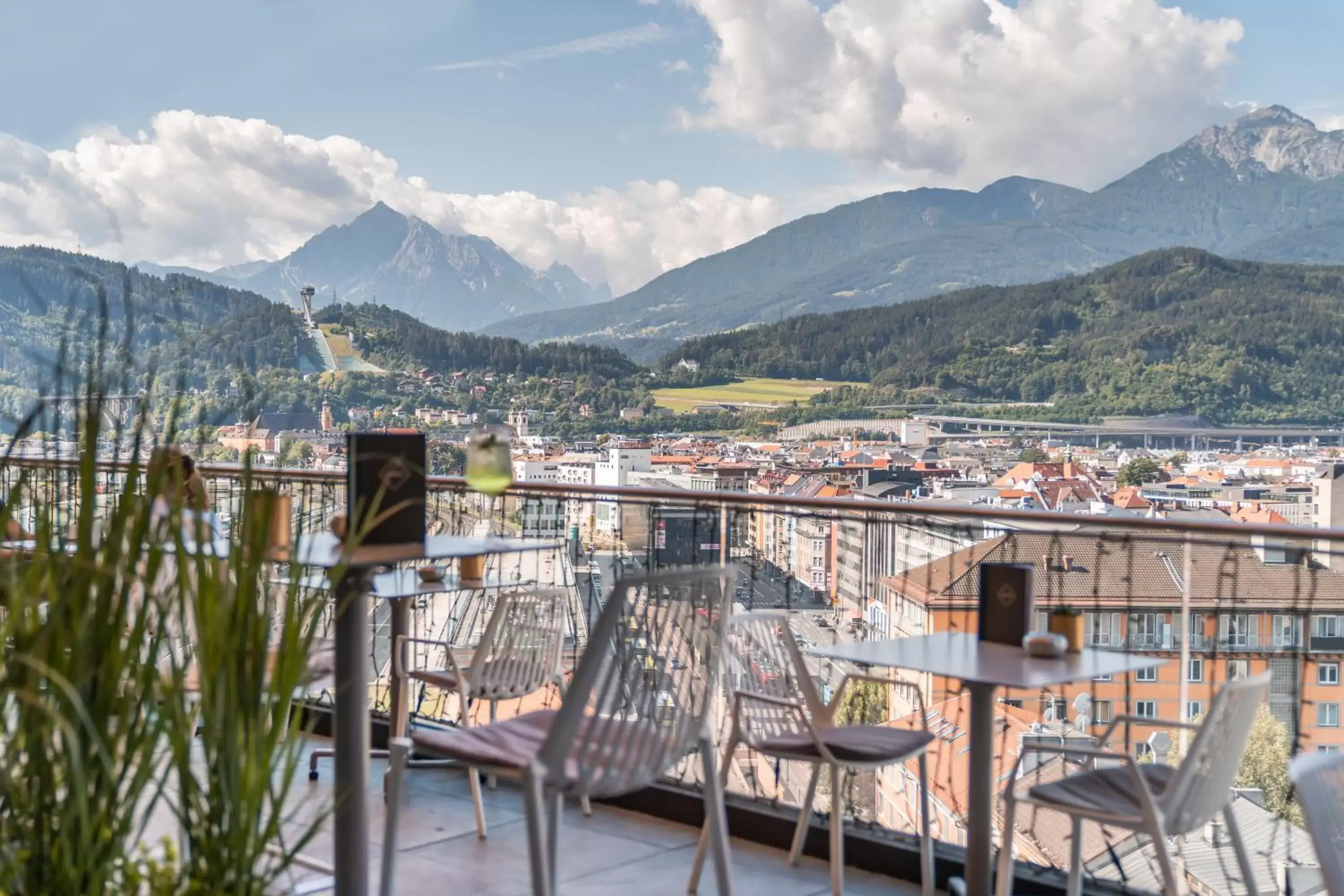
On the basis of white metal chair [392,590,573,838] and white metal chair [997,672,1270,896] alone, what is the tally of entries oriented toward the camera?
0

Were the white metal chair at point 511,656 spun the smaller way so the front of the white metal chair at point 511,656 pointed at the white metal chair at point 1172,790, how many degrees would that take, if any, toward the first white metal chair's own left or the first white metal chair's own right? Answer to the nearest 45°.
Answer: approximately 180°

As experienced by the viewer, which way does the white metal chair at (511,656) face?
facing away from the viewer and to the left of the viewer

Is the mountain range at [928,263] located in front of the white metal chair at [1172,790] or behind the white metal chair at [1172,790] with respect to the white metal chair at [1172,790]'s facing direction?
in front

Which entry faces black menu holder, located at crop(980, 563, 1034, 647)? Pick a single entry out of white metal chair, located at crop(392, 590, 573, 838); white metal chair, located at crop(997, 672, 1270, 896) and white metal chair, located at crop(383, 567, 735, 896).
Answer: white metal chair, located at crop(997, 672, 1270, 896)

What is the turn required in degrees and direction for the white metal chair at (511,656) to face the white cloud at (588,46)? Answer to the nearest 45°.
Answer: approximately 45° to its right

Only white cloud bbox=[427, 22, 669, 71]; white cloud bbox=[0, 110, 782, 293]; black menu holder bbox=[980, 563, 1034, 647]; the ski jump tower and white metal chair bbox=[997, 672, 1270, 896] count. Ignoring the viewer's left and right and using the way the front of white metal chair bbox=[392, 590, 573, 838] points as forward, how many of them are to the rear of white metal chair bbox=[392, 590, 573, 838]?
2

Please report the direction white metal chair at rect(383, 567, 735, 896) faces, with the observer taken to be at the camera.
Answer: facing away from the viewer and to the left of the viewer

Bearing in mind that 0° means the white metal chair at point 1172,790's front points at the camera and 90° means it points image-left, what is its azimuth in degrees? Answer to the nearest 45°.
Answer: approximately 135°

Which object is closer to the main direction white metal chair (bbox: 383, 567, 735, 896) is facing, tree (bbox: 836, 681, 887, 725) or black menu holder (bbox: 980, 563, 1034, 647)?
the tree

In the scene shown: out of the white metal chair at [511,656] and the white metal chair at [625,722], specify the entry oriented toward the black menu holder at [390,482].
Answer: the white metal chair at [625,722]

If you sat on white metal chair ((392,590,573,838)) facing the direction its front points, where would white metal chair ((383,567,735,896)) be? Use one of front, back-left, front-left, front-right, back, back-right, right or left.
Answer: back-left
